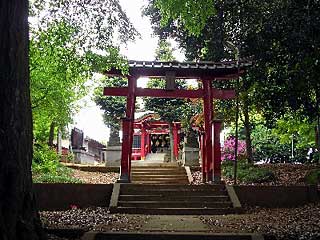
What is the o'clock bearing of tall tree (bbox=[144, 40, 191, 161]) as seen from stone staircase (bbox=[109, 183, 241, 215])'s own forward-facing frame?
The tall tree is roughly at 6 o'clock from the stone staircase.

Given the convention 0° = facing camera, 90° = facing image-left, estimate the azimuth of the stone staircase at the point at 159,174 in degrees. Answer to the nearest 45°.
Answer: approximately 0°

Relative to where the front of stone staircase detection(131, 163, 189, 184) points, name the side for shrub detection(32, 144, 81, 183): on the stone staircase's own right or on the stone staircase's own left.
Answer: on the stone staircase's own right

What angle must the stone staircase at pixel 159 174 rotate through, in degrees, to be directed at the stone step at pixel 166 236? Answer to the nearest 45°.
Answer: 0° — it already faces it

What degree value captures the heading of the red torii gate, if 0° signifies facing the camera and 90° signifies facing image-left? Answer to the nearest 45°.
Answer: approximately 0°

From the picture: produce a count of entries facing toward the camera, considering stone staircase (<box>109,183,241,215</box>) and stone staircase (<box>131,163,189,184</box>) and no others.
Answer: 2

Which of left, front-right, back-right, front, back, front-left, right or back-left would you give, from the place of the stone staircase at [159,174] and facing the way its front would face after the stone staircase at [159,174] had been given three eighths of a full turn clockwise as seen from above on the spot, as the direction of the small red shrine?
front-right

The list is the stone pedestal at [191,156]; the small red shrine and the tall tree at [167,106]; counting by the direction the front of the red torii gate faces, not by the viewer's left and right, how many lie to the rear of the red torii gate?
3

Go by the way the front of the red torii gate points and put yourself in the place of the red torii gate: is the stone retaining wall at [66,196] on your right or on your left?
on your right

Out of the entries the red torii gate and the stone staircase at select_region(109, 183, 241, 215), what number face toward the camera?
2

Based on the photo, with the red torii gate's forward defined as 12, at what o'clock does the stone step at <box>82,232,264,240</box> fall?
The stone step is roughly at 12 o'clock from the red torii gate.

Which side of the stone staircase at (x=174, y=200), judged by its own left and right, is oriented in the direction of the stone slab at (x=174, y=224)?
front

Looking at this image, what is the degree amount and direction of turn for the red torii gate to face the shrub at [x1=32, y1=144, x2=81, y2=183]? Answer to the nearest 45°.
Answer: approximately 90° to its right
